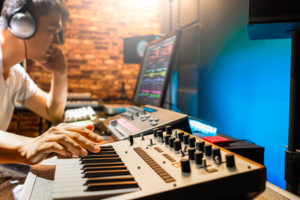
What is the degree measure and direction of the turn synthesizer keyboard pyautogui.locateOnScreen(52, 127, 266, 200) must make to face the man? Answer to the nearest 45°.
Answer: approximately 45° to its right

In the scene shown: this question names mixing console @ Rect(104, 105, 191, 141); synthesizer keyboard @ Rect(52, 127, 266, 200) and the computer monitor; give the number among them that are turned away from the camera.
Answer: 0

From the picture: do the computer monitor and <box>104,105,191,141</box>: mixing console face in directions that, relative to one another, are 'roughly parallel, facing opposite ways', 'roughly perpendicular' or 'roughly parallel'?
roughly parallel

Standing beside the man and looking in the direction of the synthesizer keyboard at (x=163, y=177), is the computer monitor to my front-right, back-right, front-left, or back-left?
front-left

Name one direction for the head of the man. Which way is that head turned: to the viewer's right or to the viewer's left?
to the viewer's right

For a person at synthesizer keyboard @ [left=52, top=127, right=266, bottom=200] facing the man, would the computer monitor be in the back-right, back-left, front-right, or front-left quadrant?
front-right

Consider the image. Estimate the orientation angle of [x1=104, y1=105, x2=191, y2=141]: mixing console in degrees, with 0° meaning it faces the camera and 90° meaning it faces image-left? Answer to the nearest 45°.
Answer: approximately 45°

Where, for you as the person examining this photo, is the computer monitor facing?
facing the viewer and to the left of the viewer

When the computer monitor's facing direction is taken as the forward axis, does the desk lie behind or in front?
in front

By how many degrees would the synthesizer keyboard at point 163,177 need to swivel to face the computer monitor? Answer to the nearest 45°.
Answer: approximately 90° to its right

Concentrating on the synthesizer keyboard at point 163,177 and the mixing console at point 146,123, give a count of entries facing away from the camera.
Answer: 0

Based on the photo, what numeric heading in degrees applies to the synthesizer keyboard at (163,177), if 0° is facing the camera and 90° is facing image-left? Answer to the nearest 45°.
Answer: approximately 90°
